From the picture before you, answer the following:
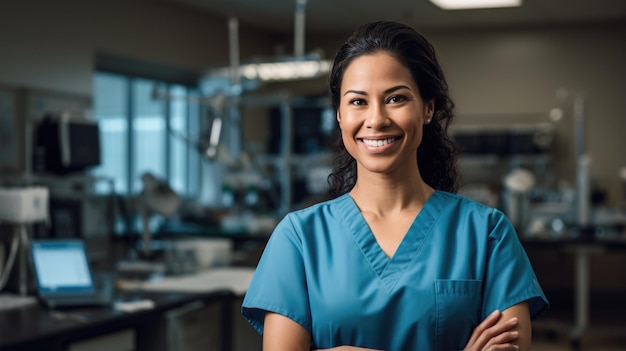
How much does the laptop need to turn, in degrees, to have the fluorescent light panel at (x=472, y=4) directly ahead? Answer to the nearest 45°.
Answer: approximately 90° to its left

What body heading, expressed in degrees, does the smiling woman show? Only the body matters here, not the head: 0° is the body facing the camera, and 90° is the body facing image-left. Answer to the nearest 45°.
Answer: approximately 0°

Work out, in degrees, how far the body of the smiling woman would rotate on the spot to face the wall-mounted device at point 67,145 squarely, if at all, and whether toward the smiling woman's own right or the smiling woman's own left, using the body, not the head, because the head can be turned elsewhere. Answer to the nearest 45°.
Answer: approximately 135° to the smiling woman's own right

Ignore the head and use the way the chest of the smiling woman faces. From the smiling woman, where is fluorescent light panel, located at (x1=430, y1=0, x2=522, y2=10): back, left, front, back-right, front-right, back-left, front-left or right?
back

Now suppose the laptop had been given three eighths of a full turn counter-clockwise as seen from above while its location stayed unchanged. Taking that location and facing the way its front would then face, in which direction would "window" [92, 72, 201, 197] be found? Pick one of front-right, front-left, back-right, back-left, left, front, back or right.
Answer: front

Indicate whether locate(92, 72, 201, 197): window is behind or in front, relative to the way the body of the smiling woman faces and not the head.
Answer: behind

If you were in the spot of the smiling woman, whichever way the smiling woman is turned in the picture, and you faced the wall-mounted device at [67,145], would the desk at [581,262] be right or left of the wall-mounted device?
right

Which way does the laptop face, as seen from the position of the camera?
facing the viewer and to the right of the viewer

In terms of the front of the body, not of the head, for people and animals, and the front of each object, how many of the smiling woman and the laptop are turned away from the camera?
0

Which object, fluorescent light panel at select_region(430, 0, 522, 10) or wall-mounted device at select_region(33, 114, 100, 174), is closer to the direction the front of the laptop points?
the fluorescent light panel

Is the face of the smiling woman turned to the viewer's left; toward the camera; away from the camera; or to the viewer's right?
toward the camera
